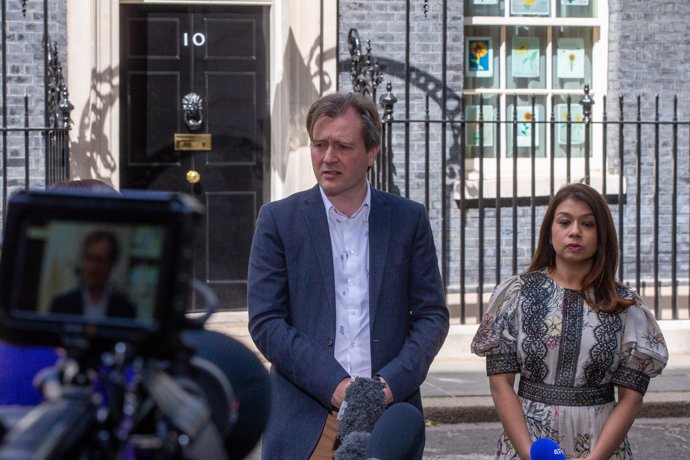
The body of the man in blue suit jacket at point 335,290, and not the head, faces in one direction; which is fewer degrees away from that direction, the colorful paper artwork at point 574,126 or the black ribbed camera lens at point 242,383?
the black ribbed camera lens

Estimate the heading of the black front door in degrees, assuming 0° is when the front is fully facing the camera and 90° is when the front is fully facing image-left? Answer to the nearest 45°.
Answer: approximately 0°

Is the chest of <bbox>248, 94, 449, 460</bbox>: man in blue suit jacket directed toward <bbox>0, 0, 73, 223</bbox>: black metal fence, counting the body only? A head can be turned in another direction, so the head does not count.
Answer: no

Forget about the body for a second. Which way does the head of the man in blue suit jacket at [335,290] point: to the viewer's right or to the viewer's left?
to the viewer's left

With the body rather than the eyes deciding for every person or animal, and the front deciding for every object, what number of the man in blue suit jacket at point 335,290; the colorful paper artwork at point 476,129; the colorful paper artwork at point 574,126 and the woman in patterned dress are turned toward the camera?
4

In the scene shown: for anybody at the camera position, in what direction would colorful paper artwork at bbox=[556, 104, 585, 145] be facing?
facing the viewer

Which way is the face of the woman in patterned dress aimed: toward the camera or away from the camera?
toward the camera

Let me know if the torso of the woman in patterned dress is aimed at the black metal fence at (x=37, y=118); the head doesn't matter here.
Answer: no

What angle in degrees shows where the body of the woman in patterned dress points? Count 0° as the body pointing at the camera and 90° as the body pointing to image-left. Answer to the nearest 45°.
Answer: approximately 0°

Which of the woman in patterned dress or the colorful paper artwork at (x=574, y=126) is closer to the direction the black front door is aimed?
the woman in patterned dress

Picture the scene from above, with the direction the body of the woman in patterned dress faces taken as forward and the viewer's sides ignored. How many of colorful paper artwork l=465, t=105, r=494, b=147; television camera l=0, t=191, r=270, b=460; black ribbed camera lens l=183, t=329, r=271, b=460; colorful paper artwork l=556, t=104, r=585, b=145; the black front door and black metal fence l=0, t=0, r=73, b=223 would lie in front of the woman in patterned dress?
2

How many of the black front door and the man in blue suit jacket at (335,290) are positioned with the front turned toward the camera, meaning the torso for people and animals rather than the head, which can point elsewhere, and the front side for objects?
2

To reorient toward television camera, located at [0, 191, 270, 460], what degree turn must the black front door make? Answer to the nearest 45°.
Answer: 0° — it already faces it

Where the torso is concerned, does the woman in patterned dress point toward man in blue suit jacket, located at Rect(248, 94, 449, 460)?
no

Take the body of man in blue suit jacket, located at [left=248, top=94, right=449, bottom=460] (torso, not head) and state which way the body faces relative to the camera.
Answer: toward the camera
